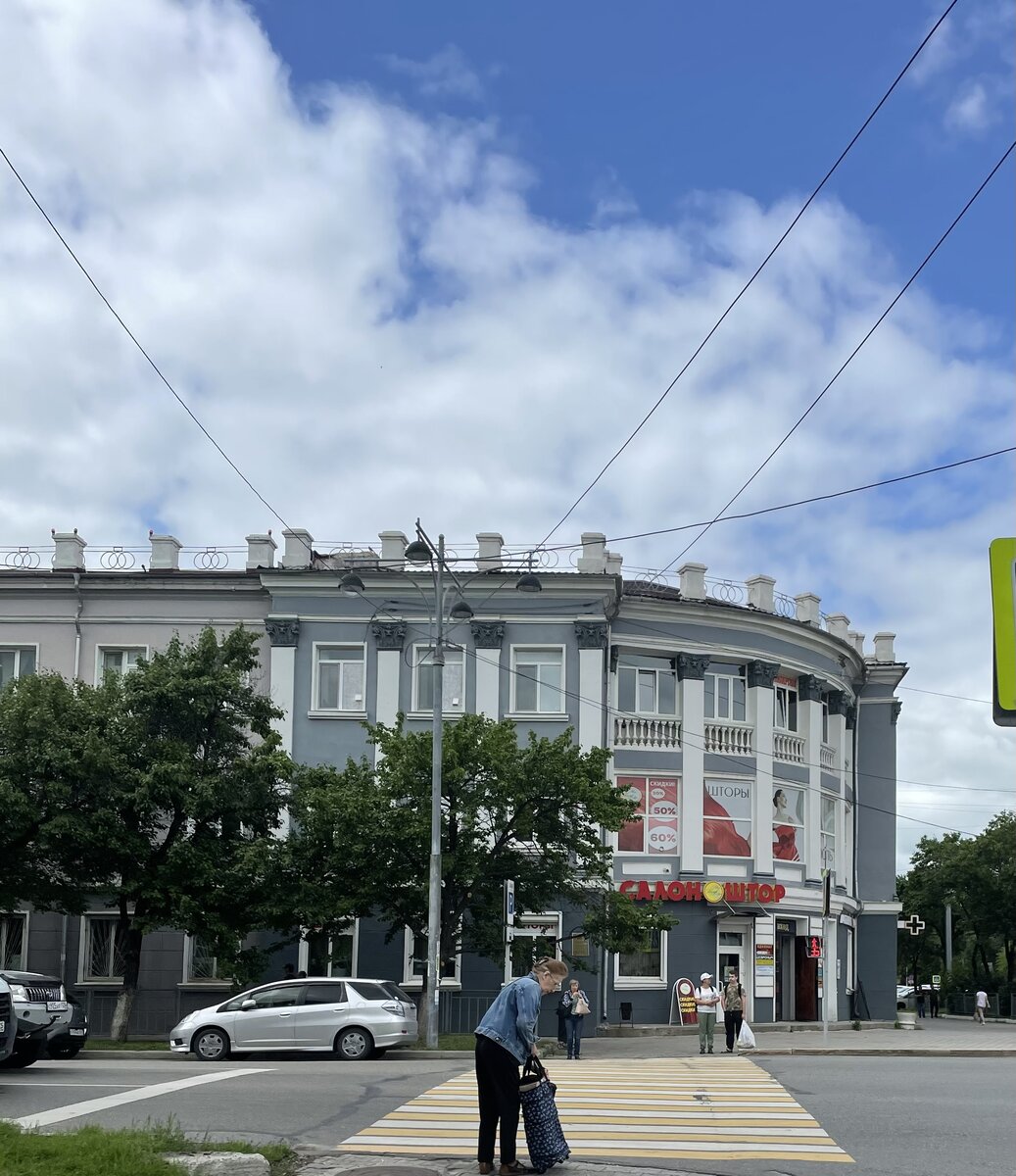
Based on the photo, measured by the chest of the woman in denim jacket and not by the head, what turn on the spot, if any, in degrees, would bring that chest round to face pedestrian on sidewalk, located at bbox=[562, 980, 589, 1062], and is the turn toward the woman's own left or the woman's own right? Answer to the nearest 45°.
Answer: approximately 90° to the woman's own left

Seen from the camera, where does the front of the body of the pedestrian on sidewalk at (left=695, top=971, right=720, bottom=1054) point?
toward the camera

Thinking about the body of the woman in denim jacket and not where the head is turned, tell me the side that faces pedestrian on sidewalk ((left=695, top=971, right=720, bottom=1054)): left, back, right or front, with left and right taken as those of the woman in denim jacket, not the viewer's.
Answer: left

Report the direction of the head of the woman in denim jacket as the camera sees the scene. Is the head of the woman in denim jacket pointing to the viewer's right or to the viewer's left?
to the viewer's right

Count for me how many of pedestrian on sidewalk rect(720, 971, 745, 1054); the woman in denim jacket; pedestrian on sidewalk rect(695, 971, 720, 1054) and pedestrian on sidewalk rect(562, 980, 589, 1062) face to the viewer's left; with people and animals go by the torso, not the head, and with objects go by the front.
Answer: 0

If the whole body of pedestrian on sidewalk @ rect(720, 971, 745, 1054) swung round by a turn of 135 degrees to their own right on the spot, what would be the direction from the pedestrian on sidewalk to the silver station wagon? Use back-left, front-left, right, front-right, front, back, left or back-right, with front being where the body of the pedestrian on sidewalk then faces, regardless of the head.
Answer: left

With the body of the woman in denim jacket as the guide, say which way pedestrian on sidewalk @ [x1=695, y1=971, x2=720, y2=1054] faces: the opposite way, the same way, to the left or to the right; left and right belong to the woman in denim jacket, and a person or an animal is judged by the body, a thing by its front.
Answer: to the right

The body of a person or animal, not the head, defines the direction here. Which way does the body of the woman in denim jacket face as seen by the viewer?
to the viewer's right

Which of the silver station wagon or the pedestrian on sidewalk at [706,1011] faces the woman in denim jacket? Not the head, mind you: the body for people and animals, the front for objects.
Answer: the pedestrian on sidewalk

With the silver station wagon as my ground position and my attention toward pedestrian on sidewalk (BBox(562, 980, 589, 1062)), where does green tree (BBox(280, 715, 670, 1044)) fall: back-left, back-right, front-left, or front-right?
front-left

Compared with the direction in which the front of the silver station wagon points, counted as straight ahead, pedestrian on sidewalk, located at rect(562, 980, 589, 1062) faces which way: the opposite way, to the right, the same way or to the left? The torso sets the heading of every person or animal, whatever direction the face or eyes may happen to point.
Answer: to the left

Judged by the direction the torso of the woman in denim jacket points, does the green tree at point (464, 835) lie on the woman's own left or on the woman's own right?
on the woman's own left

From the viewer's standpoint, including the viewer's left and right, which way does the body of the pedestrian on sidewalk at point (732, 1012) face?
facing the viewer

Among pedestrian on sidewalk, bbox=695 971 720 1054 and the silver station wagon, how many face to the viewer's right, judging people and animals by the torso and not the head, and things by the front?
0

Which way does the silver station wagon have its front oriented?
to the viewer's left

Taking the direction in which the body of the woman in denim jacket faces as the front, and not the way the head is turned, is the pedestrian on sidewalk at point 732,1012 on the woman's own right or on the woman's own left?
on the woman's own left

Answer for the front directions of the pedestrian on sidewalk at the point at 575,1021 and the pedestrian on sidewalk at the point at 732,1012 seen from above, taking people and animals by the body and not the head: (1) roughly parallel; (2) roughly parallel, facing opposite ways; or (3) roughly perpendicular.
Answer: roughly parallel

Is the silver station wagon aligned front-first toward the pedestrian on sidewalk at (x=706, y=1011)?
no

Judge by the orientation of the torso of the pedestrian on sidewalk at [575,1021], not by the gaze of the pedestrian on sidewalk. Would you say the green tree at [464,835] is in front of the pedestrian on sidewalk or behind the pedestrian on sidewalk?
behind

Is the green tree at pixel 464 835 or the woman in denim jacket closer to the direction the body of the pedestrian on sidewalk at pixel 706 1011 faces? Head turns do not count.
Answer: the woman in denim jacket

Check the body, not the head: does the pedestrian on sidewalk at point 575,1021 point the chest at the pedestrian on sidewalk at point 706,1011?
no
